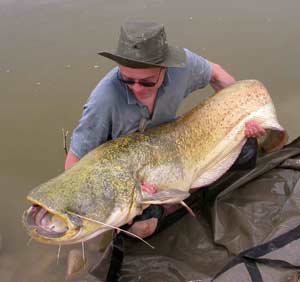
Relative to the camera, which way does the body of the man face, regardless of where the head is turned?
toward the camera

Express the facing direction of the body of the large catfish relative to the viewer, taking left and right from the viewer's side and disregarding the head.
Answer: facing the viewer and to the left of the viewer
